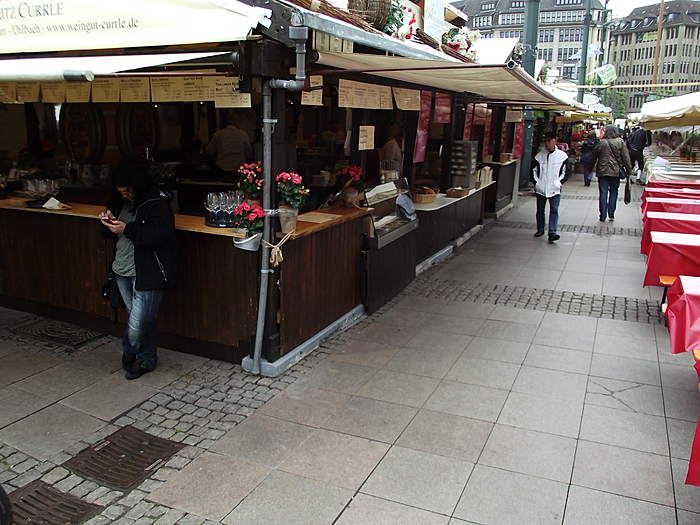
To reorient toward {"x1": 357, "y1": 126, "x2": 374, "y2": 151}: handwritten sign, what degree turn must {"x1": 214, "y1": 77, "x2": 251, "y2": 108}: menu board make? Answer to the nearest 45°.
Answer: approximately 135° to its left

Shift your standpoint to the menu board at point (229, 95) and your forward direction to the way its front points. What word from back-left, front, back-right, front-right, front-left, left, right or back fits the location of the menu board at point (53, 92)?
back-right

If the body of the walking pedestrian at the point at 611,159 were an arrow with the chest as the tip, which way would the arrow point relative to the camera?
away from the camera

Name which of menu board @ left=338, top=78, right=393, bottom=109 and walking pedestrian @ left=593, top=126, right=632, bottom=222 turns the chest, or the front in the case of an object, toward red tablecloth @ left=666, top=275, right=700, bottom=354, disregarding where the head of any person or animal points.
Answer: the menu board

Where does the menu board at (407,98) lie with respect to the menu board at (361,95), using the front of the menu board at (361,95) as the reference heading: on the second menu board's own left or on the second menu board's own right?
on the second menu board's own left

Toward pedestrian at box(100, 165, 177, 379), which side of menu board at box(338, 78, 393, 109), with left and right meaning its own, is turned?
right

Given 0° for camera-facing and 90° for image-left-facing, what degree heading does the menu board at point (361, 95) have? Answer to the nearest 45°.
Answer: approximately 315°
